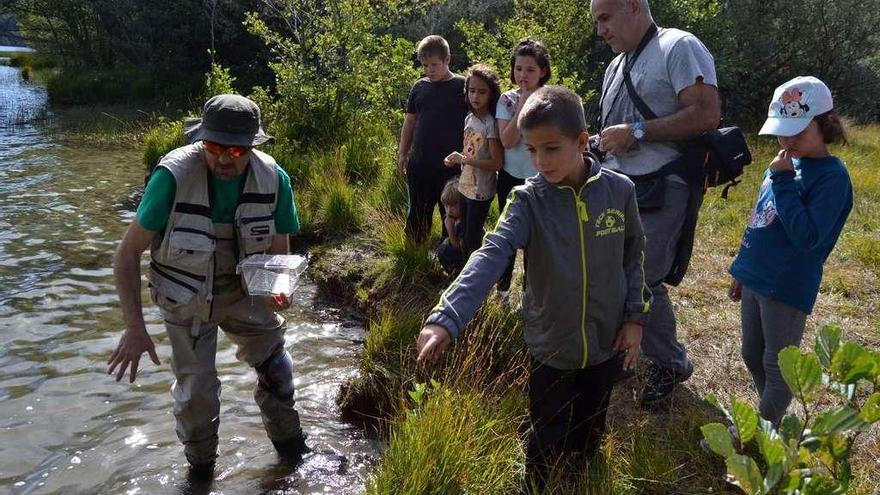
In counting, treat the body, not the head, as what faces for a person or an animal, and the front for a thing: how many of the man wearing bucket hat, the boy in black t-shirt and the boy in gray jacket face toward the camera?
3

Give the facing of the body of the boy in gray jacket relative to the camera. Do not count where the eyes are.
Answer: toward the camera

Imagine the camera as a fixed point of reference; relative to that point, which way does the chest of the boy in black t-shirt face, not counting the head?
toward the camera

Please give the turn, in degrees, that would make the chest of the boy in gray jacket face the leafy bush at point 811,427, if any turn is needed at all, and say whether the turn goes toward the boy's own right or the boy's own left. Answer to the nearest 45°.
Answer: approximately 45° to the boy's own left

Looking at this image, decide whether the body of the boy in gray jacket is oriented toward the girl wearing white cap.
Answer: no

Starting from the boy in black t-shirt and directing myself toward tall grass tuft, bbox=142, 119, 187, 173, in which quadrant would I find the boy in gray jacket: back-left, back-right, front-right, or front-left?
back-left

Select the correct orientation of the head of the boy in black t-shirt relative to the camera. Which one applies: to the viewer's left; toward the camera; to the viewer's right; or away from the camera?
toward the camera

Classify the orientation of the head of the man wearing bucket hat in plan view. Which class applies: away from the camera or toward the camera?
toward the camera

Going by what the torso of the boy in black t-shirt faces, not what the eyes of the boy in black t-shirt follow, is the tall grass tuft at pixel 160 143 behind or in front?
behind

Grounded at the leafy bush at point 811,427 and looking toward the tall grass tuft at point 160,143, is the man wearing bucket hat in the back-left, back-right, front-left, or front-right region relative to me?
front-left

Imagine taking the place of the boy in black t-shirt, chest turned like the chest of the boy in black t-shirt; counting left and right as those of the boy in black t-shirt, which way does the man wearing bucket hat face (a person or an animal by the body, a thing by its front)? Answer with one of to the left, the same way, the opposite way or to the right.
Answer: the same way

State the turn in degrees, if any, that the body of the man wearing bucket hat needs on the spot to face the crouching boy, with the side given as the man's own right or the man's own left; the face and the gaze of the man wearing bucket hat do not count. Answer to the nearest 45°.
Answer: approximately 135° to the man's own left

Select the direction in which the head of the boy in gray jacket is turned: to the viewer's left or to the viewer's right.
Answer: to the viewer's left

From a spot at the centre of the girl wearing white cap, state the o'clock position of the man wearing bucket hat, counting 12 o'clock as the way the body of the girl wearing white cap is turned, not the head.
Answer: The man wearing bucket hat is roughly at 1 o'clock from the girl wearing white cap.

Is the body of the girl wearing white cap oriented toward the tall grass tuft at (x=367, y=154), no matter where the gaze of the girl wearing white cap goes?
no

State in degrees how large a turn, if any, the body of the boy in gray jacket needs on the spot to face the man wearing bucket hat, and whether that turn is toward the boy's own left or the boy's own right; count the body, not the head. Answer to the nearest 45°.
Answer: approximately 90° to the boy's own right

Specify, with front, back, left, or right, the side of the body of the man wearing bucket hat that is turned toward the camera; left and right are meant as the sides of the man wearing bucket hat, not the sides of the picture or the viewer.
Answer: front

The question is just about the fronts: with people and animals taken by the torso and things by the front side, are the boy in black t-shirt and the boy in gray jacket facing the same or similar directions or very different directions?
same or similar directions

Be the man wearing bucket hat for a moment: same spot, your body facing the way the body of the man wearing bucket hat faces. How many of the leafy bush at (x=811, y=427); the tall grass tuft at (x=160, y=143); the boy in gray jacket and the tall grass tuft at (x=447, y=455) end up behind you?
1
